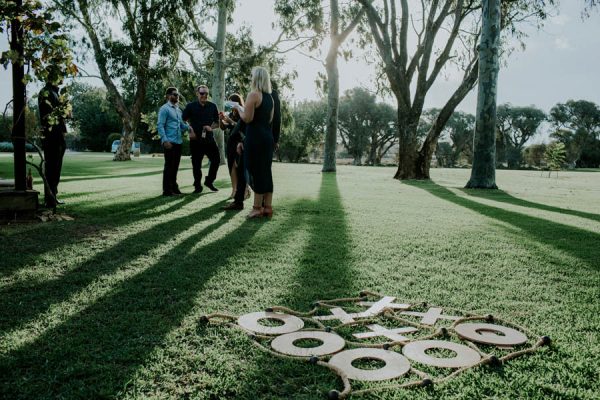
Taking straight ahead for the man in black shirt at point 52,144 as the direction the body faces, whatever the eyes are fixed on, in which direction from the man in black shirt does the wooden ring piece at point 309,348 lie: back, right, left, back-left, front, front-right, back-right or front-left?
right

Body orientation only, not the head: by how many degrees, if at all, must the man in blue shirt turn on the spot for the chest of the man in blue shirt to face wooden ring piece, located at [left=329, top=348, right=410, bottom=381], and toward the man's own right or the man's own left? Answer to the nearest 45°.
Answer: approximately 45° to the man's own right

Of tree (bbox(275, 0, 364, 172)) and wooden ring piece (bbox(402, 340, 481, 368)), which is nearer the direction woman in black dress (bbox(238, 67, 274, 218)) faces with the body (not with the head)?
the tree

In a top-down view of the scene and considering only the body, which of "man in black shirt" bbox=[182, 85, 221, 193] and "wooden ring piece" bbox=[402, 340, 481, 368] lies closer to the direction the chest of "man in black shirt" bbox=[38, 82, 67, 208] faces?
the man in black shirt

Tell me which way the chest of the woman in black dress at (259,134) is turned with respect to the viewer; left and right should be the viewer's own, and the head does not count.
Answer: facing away from the viewer and to the left of the viewer

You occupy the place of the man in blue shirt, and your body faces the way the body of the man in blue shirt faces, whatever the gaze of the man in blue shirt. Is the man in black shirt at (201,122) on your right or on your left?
on your left

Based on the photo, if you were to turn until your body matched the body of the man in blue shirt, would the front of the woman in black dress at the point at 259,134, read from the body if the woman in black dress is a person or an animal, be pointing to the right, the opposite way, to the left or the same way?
the opposite way

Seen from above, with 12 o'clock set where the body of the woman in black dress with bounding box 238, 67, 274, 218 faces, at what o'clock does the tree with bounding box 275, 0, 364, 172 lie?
The tree is roughly at 2 o'clock from the woman in black dress.

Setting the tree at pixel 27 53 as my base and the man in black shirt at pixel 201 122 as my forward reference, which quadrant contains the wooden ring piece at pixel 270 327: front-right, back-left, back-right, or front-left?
back-right

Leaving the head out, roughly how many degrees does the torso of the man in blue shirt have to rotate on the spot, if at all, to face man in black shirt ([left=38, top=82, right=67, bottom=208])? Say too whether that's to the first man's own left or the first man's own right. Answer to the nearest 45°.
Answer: approximately 90° to the first man's own right

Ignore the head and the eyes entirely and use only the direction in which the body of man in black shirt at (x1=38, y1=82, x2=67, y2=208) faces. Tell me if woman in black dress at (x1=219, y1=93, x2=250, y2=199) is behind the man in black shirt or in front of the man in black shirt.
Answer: in front

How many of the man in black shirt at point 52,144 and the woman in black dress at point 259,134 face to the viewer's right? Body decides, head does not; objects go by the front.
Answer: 1

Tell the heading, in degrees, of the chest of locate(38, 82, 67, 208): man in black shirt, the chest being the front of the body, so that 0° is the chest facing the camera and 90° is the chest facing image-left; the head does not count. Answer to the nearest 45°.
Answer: approximately 270°

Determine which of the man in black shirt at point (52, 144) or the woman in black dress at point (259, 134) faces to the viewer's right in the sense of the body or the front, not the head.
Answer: the man in black shirt

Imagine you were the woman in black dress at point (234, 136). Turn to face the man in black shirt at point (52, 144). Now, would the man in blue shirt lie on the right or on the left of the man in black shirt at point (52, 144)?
right

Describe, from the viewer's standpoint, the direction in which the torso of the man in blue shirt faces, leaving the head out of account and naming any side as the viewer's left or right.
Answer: facing the viewer and to the right of the viewer

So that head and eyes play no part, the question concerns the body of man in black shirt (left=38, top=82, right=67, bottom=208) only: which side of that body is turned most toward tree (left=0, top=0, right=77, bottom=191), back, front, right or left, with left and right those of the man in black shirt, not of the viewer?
right
